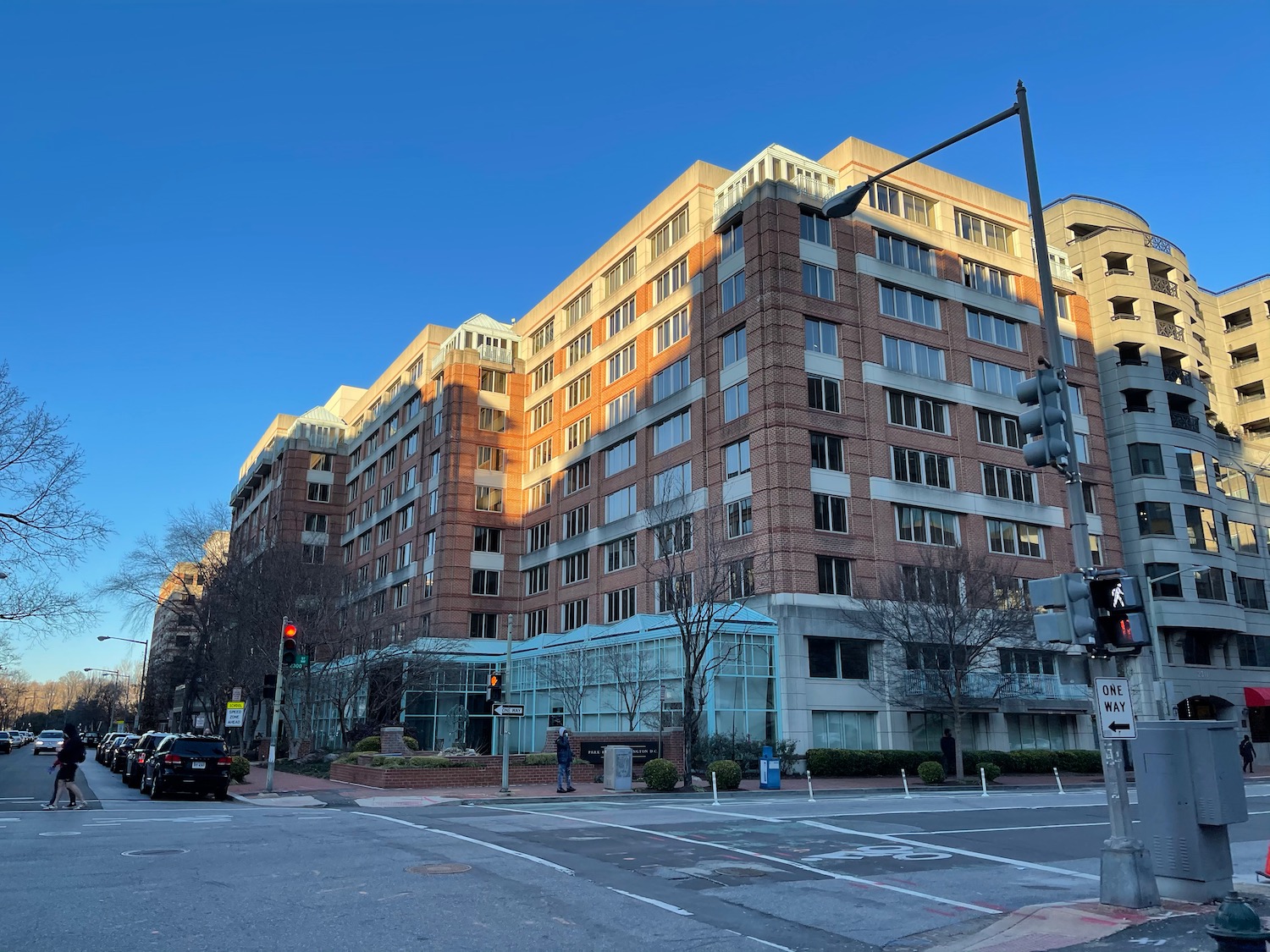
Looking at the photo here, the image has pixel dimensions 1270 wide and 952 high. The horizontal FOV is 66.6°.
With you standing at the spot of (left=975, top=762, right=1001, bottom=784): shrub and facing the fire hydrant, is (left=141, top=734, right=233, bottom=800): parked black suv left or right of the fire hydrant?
right

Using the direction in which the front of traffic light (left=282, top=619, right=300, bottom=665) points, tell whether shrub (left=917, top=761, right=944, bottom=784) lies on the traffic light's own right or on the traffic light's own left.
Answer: on the traffic light's own left

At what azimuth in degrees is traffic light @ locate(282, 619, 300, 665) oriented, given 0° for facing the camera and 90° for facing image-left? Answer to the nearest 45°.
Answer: approximately 0°

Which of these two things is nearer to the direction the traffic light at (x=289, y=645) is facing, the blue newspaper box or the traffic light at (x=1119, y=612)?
the traffic light

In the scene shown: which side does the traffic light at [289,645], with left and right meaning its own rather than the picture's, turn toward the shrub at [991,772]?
left

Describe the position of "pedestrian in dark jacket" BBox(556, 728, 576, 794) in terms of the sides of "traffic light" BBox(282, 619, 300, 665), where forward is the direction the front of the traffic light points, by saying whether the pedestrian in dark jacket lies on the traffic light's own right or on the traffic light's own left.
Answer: on the traffic light's own left

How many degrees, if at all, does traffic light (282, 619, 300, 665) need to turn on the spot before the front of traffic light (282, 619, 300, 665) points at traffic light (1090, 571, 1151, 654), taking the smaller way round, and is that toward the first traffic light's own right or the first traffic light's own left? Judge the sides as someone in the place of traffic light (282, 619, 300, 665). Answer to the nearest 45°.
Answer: approximately 45° to the first traffic light's own left

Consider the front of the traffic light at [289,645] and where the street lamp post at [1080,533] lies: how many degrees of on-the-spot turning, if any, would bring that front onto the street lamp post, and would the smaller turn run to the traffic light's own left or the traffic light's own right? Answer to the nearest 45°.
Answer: approximately 45° to the traffic light's own left

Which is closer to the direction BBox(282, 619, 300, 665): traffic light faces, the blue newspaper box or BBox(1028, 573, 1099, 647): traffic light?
the traffic light

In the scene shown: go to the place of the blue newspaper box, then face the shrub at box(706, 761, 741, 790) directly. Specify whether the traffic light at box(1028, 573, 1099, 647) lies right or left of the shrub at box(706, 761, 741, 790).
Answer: left
